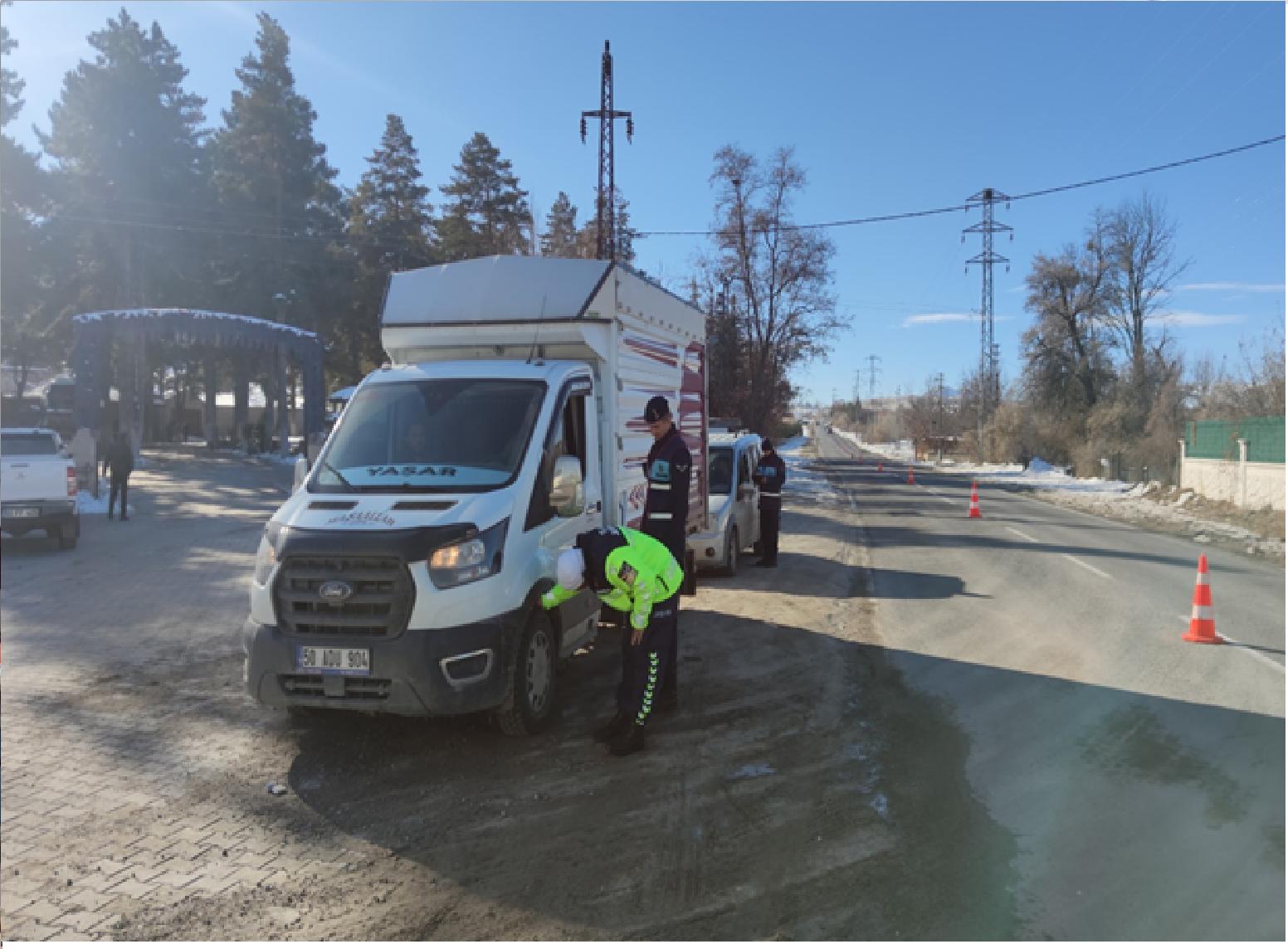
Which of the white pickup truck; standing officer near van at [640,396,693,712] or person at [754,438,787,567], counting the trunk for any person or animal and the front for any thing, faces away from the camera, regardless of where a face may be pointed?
the white pickup truck

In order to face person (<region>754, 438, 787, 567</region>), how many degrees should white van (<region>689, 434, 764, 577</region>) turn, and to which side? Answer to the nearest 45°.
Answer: approximately 135° to its left

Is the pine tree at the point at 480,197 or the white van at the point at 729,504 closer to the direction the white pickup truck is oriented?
the pine tree

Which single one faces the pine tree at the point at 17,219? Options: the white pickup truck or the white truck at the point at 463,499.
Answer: the white pickup truck

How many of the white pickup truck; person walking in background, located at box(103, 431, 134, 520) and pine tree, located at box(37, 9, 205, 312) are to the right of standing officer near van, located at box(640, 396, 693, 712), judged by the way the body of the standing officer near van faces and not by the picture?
3

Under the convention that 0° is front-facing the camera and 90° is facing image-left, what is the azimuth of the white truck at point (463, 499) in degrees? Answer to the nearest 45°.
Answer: approximately 45°

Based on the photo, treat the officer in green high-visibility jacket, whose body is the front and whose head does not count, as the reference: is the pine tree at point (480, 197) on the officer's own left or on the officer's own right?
on the officer's own right

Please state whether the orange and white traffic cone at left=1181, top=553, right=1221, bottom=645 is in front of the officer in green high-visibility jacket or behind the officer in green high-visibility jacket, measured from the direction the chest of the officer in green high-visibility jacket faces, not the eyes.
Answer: behind

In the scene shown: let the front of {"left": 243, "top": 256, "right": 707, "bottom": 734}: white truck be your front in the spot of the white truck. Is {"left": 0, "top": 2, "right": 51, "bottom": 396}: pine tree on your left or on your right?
on your right

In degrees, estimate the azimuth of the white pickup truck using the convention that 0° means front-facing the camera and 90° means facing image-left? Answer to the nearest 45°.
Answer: approximately 180°

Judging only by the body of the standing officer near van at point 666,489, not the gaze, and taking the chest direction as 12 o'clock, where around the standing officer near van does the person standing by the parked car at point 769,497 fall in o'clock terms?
The person standing by the parked car is roughly at 5 o'clock from the standing officer near van.

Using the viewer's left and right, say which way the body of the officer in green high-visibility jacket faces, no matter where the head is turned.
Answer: facing to the left of the viewer
